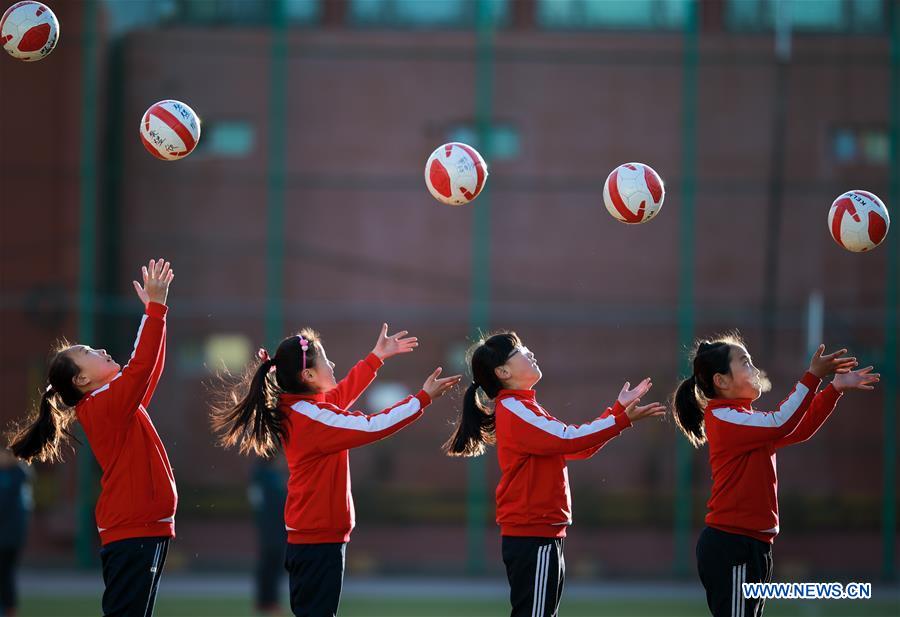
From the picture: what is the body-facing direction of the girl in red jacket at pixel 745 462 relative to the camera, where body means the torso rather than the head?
to the viewer's right

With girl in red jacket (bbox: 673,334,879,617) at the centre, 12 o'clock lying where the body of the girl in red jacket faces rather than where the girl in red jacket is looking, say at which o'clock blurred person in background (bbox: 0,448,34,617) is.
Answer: The blurred person in background is roughly at 7 o'clock from the girl in red jacket.

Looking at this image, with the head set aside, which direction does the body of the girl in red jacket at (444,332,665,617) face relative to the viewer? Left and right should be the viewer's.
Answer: facing to the right of the viewer

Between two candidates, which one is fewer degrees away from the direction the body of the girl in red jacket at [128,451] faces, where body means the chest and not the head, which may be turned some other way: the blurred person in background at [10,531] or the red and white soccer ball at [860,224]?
the red and white soccer ball

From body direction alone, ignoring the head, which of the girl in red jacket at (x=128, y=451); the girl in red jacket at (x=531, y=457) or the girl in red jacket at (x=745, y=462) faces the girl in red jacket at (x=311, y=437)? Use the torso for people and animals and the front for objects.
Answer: the girl in red jacket at (x=128, y=451)

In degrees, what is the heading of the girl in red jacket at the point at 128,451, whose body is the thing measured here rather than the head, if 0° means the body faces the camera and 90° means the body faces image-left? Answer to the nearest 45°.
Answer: approximately 270°

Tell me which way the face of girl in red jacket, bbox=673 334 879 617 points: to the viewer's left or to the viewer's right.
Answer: to the viewer's right

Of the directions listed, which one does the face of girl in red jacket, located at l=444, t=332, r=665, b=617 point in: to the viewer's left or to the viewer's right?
to the viewer's right

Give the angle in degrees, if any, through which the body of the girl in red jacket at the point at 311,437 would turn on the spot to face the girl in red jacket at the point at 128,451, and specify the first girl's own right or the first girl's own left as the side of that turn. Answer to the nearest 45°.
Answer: approximately 180°

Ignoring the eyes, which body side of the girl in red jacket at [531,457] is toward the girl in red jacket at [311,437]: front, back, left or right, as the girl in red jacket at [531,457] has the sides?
back

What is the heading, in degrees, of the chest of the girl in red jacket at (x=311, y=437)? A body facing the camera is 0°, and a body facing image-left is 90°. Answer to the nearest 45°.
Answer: approximately 270°
